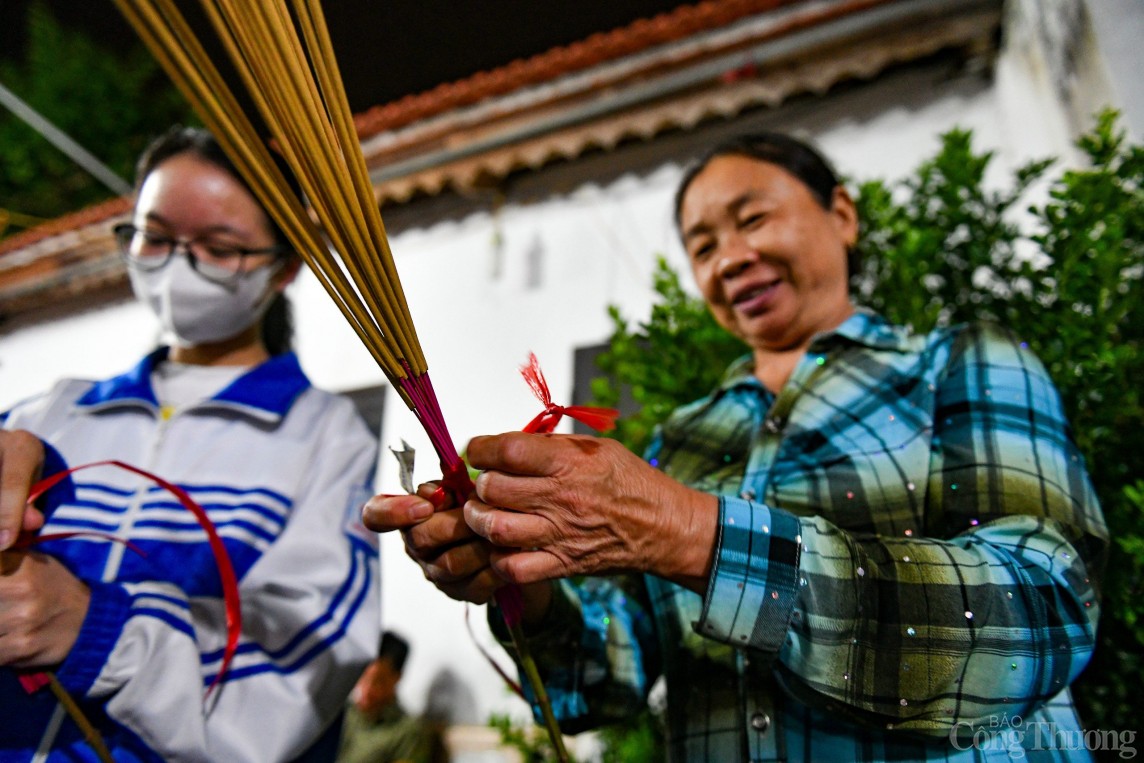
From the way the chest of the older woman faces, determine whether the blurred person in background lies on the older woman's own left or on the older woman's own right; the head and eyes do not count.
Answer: on the older woman's own right

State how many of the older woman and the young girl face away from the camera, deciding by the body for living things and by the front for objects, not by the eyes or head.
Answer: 0

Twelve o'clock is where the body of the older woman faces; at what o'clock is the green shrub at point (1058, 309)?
The green shrub is roughly at 6 o'clock from the older woman.

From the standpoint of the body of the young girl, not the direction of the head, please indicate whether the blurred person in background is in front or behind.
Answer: behind

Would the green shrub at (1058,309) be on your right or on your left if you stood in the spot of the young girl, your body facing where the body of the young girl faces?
on your left

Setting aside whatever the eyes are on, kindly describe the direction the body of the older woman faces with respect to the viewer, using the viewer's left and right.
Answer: facing the viewer and to the left of the viewer

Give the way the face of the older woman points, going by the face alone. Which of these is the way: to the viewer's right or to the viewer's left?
to the viewer's left

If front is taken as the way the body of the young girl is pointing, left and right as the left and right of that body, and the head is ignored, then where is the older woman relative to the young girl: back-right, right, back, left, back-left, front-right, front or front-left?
left

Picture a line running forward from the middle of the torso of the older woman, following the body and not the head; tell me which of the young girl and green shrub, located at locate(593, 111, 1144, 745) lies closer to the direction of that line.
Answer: the young girl
